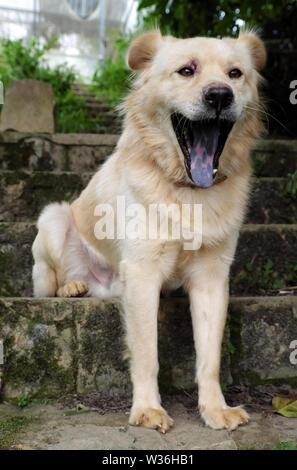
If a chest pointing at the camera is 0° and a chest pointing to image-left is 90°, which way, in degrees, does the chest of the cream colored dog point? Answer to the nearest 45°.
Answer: approximately 315°

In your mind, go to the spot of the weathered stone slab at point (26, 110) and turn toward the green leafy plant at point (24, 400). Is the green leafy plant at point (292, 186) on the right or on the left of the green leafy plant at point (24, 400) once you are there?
left

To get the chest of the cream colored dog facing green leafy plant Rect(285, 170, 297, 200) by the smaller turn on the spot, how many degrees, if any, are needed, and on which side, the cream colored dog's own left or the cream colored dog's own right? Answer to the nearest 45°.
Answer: approximately 90° to the cream colored dog's own left

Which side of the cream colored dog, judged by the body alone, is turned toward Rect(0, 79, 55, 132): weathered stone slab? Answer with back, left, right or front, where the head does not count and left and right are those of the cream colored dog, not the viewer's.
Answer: back
